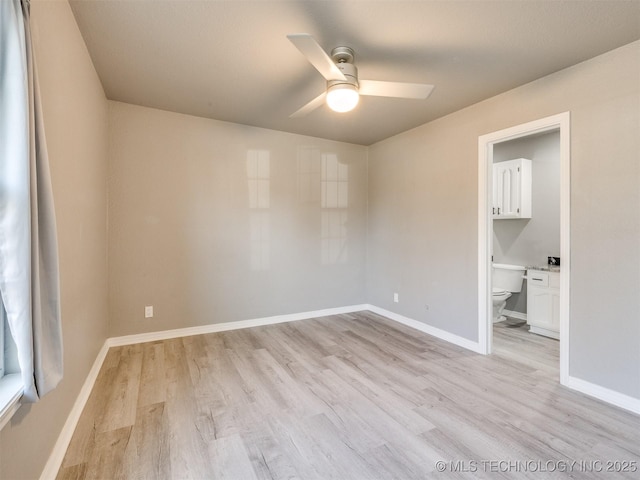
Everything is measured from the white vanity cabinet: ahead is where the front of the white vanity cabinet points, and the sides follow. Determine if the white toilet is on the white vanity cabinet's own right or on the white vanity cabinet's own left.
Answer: on the white vanity cabinet's own right

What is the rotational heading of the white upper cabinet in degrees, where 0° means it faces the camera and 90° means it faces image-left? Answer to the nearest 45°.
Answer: approximately 45°

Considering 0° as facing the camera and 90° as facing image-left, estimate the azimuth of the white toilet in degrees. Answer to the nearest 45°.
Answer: approximately 45°

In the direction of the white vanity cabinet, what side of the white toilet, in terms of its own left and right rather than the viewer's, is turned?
left
